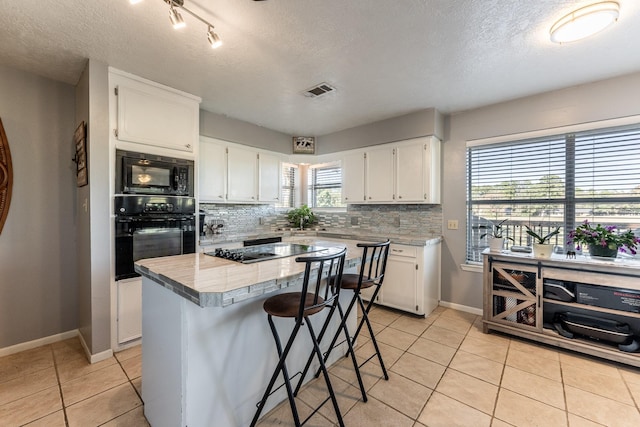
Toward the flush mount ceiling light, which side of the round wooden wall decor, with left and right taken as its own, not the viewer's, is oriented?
front

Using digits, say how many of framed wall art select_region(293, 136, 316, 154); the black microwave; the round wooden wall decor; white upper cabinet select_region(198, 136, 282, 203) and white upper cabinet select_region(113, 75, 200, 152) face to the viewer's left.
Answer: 0

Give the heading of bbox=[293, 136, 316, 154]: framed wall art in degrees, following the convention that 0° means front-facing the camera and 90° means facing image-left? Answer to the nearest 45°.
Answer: approximately 0°

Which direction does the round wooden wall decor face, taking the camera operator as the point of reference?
facing the viewer and to the right of the viewer

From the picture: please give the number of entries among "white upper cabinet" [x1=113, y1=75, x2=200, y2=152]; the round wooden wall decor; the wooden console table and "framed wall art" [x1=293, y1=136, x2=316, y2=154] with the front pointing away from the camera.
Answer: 0

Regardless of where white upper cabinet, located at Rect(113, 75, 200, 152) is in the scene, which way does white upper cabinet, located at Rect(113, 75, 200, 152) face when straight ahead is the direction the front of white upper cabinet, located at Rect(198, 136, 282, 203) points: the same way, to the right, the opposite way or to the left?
the same way

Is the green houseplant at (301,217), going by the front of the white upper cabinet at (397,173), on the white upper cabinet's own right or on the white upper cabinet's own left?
on the white upper cabinet's own right

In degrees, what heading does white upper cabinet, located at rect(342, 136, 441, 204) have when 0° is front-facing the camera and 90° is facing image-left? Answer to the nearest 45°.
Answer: approximately 45°

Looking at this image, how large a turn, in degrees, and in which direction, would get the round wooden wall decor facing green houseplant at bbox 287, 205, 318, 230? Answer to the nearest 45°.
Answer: approximately 45° to its left

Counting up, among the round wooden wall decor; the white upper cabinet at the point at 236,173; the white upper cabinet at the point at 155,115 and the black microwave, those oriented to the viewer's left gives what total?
0

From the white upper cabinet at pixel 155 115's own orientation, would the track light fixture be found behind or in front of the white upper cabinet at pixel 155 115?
in front

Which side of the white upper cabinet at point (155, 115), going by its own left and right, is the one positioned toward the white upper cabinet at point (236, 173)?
left

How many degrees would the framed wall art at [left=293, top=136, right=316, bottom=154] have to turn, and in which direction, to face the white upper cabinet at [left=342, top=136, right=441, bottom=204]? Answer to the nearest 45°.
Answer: approximately 45° to its left

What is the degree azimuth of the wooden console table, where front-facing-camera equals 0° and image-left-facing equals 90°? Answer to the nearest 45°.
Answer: approximately 45°

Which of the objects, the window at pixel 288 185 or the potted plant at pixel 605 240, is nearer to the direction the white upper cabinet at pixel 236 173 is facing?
the potted plant

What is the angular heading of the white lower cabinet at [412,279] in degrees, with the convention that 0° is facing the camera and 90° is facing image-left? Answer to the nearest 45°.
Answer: approximately 45°

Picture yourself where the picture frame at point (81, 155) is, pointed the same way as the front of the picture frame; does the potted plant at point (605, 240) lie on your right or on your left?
on your left
